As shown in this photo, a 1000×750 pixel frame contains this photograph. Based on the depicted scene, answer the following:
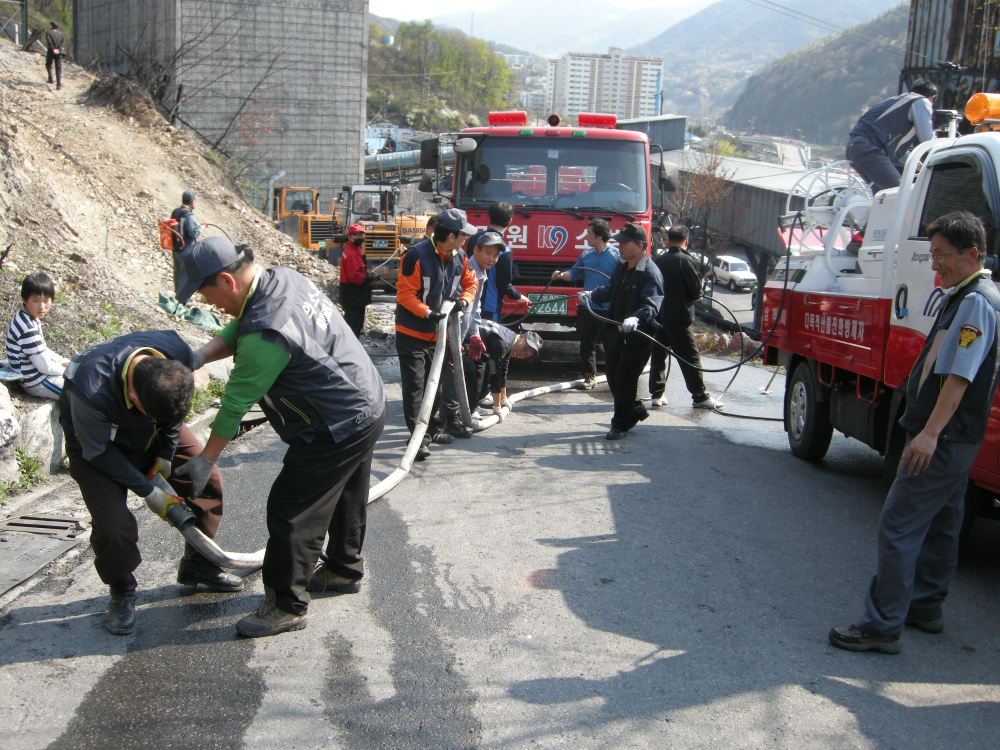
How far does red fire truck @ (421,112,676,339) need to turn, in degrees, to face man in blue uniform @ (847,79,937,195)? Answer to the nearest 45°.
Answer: approximately 45° to its left

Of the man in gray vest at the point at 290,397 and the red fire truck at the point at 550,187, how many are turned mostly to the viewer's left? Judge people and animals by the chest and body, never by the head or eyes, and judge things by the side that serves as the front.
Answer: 1

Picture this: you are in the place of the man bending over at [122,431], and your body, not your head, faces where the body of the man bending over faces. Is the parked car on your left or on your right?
on your left

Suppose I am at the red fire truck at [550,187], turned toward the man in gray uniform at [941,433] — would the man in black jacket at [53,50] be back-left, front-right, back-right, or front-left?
back-right

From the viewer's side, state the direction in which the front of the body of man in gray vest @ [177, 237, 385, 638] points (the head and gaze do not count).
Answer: to the viewer's left

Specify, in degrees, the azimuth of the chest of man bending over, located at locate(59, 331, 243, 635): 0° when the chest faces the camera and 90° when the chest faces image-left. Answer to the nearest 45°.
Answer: approximately 315°

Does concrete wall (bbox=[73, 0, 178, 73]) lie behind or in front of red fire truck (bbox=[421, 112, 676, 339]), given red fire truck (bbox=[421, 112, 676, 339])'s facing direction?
behind

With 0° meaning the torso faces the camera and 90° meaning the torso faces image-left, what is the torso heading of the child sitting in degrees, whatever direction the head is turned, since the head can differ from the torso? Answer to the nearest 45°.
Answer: approximately 270°

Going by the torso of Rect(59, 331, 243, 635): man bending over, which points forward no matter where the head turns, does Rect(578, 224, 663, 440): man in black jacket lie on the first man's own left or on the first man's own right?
on the first man's own left
